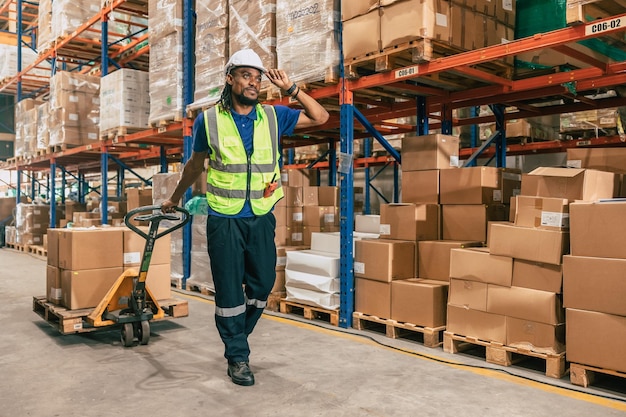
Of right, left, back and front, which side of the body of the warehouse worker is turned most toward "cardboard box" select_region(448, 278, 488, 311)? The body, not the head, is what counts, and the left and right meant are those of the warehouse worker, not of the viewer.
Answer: left

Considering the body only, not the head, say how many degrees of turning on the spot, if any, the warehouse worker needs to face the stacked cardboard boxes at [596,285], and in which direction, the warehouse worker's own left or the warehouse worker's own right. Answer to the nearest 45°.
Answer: approximately 90° to the warehouse worker's own left

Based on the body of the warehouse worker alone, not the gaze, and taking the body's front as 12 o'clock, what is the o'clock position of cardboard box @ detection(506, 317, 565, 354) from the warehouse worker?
The cardboard box is roughly at 9 o'clock from the warehouse worker.

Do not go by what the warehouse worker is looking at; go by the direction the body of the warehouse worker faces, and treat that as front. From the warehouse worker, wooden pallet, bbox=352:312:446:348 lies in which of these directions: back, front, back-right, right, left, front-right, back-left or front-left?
back-left

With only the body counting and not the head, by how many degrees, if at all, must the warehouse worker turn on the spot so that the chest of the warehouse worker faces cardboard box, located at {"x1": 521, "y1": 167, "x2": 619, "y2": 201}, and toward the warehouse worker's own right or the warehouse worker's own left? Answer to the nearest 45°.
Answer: approximately 90° to the warehouse worker's own left

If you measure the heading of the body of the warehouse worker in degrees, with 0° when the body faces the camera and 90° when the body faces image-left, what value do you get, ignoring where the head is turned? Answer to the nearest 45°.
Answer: approximately 0°

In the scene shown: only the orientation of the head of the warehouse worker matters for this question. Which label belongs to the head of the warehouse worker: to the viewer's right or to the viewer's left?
to the viewer's right

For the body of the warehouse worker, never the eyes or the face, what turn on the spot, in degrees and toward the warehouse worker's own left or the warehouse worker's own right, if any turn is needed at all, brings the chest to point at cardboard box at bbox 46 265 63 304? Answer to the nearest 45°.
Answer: approximately 135° to the warehouse worker's own right

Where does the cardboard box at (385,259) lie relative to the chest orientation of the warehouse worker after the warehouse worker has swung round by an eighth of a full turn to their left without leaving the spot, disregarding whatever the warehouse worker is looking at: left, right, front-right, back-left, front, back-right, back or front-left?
left

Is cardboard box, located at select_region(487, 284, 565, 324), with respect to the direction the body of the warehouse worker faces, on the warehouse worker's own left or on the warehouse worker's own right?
on the warehouse worker's own left

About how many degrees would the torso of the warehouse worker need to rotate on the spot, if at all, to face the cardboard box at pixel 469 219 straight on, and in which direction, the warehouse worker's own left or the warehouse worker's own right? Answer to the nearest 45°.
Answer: approximately 135° to the warehouse worker's own left

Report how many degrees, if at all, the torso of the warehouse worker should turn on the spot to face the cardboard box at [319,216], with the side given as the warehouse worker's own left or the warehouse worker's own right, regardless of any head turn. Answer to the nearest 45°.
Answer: approximately 180°

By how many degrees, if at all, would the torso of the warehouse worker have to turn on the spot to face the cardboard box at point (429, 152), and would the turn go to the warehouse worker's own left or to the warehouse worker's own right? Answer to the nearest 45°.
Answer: approximately 135° to the warehouse worker's own left

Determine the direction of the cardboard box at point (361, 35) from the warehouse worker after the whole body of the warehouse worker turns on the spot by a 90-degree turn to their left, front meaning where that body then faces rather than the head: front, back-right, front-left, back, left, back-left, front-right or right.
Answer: front-left

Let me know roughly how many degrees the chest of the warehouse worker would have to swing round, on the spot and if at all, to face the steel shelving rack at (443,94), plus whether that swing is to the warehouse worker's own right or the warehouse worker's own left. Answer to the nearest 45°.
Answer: approximately 135° to the warehouse worker's own left
